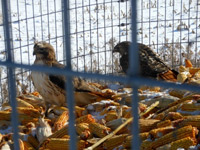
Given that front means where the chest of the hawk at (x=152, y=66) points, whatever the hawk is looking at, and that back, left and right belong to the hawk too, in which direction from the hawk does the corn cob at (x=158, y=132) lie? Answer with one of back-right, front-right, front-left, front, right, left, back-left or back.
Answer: left

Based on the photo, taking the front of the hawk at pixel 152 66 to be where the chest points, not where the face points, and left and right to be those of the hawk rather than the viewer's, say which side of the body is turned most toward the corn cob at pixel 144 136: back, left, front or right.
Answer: left

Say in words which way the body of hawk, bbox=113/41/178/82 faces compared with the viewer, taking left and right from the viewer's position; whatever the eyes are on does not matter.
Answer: facing to the left of the viewer

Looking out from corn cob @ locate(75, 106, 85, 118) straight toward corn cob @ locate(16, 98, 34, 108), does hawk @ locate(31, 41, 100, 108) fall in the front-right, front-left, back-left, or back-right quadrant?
front-right

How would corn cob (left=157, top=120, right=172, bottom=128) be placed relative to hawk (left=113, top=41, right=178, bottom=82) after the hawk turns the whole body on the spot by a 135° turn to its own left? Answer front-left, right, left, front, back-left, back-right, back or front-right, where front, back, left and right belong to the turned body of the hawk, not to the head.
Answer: front-right

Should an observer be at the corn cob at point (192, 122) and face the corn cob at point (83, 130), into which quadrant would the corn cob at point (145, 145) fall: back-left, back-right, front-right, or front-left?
front-left
